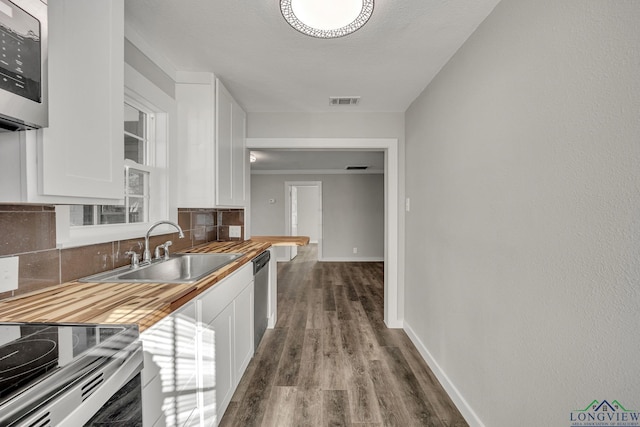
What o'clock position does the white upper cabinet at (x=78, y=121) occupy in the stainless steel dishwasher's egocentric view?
The white upper cabinet is roughly at 4 o'clock from the stainless steel dishwasher.

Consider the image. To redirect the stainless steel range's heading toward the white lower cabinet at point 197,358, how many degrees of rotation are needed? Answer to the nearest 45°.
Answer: approximately 90° to its left

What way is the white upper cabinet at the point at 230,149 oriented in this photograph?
to the viewer's right

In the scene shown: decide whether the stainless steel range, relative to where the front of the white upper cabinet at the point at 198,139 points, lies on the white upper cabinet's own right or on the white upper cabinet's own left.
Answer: on the white upper cabinet's own right

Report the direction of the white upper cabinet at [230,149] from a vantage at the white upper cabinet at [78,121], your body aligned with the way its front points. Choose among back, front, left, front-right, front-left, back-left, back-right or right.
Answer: left

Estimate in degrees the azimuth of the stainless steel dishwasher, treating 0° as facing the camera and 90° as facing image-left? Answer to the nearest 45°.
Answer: approximately 270°

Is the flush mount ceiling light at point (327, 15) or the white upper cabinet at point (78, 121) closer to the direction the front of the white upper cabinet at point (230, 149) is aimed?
the flush mount ceiling light

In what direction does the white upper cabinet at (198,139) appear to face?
to the viewer's right

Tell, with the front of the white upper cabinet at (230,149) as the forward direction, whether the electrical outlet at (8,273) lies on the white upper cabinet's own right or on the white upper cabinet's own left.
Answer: on the white upper cabinet's own right
